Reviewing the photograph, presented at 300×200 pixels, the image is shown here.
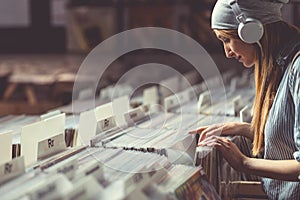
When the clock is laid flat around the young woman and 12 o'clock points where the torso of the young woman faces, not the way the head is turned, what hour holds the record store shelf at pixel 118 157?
The record store shelf is roughly at 11 o'clock from the young woman.

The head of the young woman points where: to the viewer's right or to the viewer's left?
to the viewer's left

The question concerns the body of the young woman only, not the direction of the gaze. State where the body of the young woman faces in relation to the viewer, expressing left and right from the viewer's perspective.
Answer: facing to the left of the viewer
